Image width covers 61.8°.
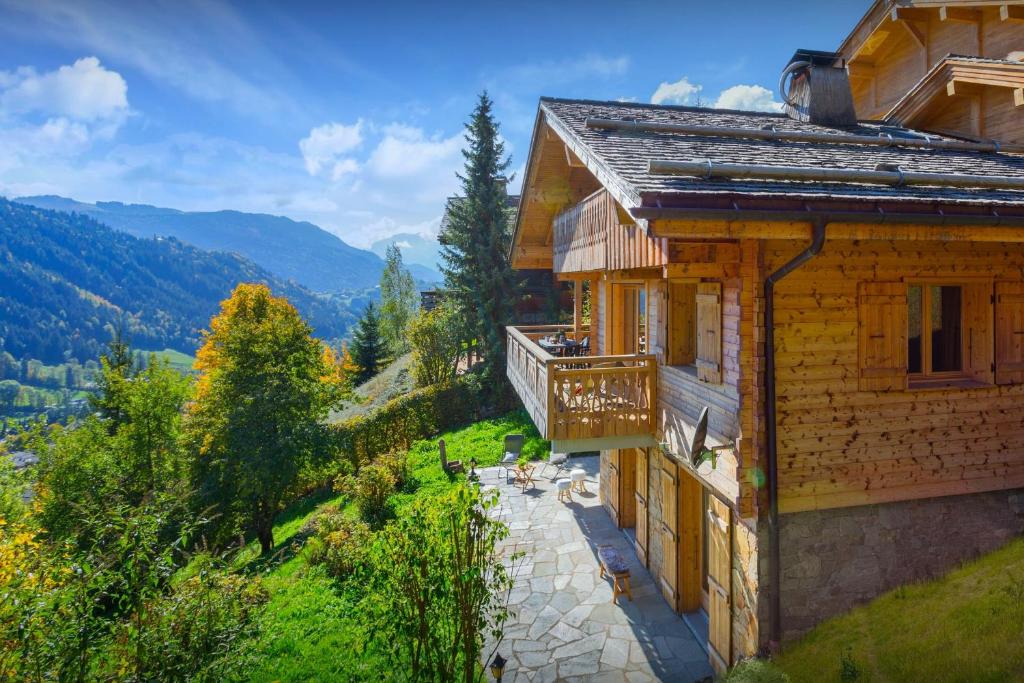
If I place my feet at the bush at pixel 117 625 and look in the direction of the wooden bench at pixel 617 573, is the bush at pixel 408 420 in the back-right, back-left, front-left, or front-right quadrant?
front-left

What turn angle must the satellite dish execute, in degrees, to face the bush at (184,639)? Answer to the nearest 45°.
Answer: approximately 45° to its left

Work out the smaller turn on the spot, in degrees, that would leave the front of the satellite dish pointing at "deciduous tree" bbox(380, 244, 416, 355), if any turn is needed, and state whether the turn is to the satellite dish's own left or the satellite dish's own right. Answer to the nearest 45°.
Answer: approximately 45° to the satellite dish's own right

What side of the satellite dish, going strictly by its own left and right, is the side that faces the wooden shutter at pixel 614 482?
right

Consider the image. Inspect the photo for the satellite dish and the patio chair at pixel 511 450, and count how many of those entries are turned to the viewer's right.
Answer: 0

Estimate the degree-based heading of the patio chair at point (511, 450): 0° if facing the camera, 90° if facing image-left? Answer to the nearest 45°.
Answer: approximately 45°

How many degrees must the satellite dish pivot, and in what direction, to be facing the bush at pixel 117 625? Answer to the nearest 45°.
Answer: approximately 45° to its left

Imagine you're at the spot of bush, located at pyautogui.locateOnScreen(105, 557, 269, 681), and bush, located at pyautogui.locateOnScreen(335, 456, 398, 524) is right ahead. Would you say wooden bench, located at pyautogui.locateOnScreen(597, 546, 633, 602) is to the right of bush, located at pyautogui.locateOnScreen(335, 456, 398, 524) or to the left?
right

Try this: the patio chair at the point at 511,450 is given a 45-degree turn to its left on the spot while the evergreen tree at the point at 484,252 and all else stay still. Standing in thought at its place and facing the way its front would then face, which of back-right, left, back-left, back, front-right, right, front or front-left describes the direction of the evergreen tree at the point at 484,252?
back

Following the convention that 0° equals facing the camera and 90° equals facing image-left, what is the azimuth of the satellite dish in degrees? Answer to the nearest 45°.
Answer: approximately 90°
